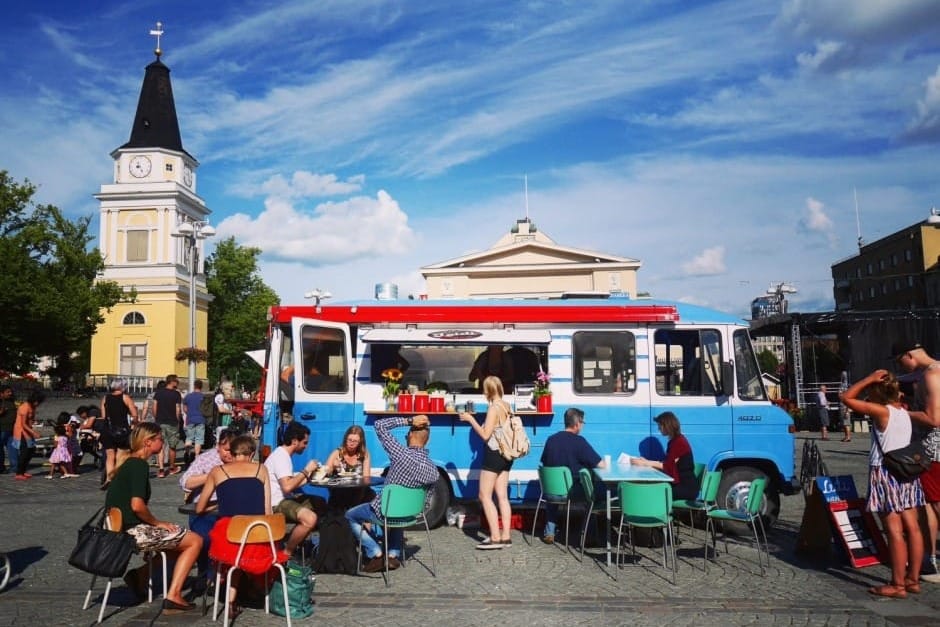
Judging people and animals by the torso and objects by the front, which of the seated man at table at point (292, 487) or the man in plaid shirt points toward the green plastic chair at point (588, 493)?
the seated man at table

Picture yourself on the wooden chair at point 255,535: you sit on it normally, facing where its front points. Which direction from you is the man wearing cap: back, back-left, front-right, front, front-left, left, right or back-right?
right

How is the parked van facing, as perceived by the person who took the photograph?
facing to the right of the viewer

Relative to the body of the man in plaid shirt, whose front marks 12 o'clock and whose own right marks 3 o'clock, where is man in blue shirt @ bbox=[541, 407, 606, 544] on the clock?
The man in blue shirt is roughly at 4 o'clock from the man in plaid shirt.

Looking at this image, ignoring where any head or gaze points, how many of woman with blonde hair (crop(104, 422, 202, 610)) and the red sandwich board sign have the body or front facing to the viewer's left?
0

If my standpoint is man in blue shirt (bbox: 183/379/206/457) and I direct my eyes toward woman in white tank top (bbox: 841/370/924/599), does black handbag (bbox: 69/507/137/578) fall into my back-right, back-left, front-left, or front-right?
front-right

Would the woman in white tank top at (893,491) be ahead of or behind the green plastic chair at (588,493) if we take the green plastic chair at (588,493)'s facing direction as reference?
ahead

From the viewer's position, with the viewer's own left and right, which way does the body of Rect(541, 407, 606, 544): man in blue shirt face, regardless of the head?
facing away from the viewer and to the right of the viewer

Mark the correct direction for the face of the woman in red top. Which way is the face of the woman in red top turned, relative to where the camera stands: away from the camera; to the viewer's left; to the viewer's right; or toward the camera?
to the viewer's left

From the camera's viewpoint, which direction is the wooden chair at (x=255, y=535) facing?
away from the camera

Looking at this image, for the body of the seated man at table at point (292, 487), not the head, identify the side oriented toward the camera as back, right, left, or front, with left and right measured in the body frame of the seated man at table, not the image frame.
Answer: right

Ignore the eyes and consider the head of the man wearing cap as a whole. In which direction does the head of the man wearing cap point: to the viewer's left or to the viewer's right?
to the viewer's left

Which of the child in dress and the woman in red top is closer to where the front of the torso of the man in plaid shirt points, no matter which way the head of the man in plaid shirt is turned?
the child in dress

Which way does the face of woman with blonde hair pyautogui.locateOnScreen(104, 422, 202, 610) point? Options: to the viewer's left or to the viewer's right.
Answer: to the viewer's right

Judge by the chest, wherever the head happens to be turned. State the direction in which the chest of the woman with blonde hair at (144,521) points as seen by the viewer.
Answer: to the viewer's right
